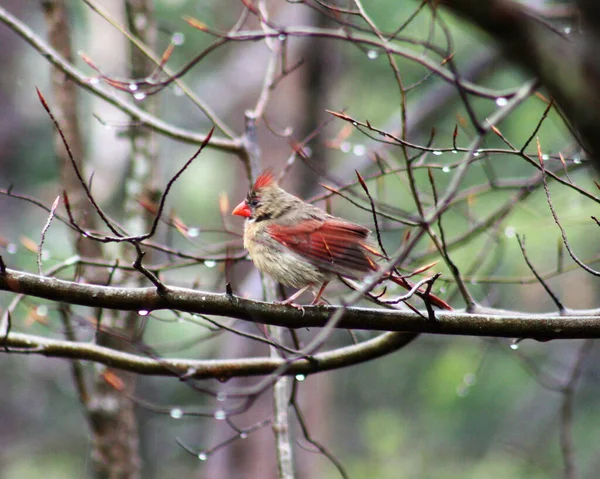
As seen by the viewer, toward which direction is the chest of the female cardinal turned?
to the viewer's left
